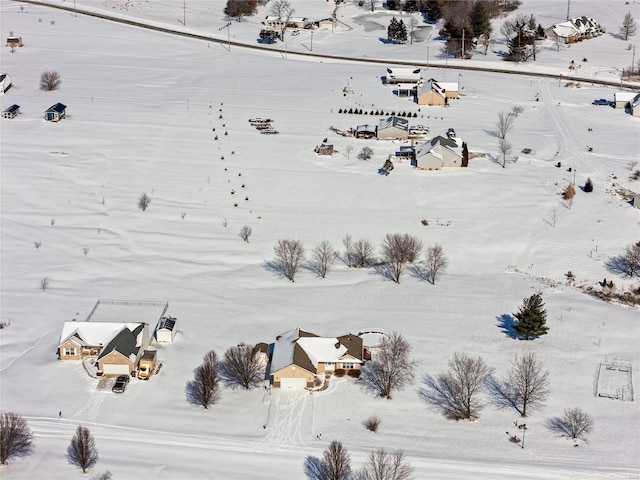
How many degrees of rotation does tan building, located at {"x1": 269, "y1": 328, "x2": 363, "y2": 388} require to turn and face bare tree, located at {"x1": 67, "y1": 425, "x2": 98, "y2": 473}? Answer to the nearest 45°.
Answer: approximately 45° to its right

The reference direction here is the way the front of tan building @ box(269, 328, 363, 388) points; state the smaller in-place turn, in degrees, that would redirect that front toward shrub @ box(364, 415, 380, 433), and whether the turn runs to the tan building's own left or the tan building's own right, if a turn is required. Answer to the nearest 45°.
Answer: approximately 45° to the tan building's own left

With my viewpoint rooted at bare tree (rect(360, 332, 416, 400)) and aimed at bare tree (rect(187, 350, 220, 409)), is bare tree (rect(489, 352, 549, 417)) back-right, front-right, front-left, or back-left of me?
back-left

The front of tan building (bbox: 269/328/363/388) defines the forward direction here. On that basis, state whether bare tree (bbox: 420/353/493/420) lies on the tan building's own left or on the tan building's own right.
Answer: on the tan building's own left

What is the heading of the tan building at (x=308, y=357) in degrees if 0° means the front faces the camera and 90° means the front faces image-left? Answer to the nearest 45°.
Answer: approximately 0°

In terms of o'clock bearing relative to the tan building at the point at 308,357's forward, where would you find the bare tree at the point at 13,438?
The bare tree is roughly at 2 o'clock from the tan building.

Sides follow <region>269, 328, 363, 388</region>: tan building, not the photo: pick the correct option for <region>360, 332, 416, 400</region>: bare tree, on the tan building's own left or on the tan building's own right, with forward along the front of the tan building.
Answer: on the tan building's own left
